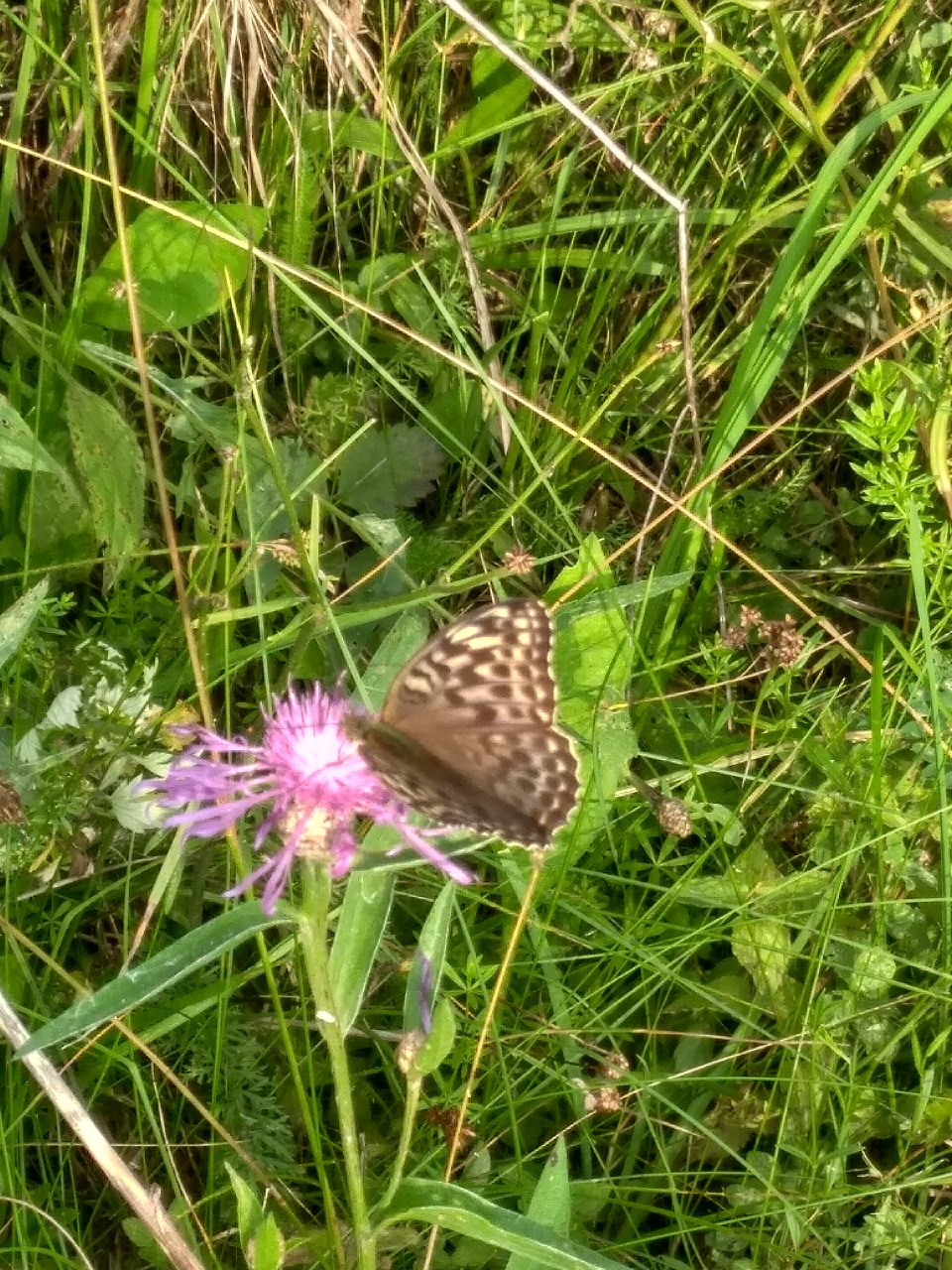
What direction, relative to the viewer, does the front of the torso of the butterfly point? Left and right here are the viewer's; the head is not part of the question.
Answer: facing to the left of the viewer
